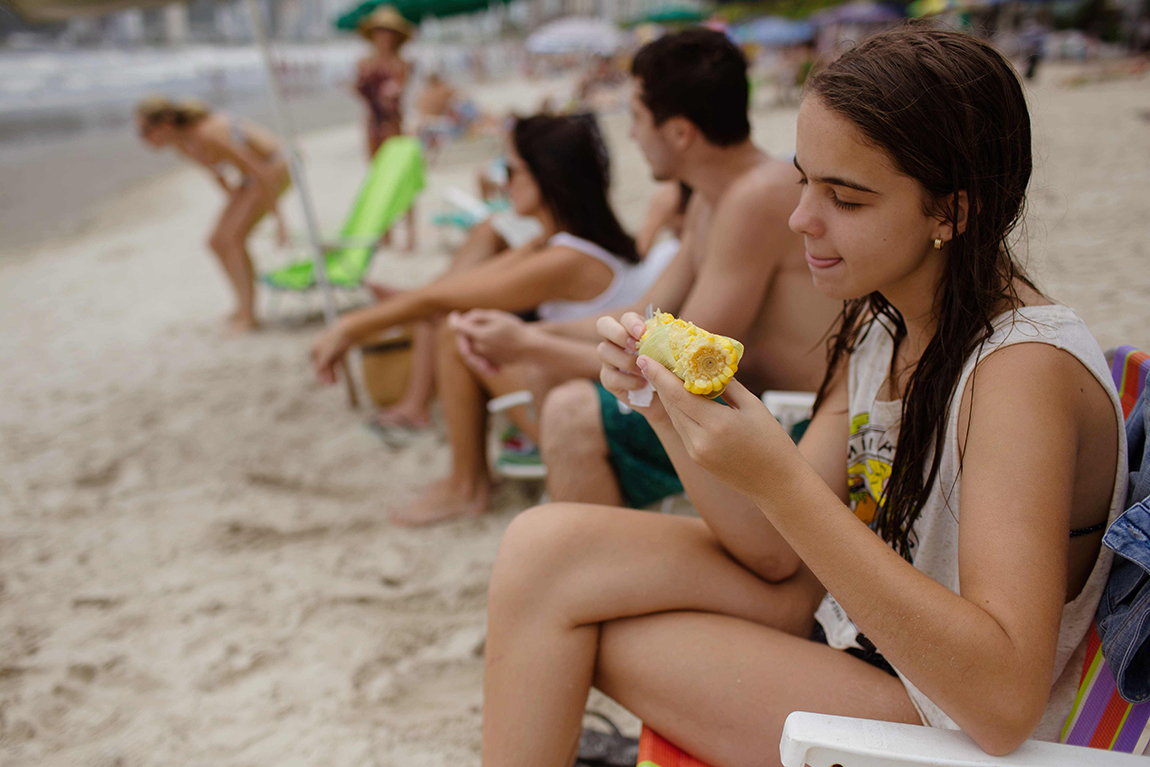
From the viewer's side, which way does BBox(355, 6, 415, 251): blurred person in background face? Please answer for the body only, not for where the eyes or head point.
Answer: toward the camera

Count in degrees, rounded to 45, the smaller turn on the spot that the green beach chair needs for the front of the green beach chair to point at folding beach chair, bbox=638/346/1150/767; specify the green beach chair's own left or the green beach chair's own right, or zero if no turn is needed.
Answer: approximately 90° to the green beach chair's own left

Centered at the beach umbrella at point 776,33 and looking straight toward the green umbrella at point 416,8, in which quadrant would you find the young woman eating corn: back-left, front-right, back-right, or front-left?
front-left

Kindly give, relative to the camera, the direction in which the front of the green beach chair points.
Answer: facing to the left of the viewer

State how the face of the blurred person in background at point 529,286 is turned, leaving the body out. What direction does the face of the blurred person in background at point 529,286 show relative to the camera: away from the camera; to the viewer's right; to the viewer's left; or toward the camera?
to the viewer's left

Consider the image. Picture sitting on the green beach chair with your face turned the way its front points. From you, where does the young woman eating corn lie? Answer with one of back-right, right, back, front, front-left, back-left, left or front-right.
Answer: left

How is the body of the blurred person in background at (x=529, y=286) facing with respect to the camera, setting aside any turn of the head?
to the viewer's left

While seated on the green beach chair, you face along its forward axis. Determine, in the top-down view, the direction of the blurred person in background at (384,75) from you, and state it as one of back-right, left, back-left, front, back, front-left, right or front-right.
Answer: right

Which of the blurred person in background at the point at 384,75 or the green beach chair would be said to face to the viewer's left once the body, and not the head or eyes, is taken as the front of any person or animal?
the green beach chair

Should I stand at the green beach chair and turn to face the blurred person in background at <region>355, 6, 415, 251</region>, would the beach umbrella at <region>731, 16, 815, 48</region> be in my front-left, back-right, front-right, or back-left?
front-right

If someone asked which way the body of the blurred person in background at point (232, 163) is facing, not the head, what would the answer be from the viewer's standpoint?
to the viewer's left

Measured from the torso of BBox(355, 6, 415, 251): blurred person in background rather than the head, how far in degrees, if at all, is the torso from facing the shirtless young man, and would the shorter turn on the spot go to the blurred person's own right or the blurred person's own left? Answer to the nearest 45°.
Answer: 0° — they already face them

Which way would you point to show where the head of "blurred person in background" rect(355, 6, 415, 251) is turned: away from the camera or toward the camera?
toward the camera

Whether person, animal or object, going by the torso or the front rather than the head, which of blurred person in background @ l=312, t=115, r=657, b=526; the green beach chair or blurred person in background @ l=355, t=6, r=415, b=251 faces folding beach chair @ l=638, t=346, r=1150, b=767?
blurred person in background @ l=355, t=6, r=415, b=251

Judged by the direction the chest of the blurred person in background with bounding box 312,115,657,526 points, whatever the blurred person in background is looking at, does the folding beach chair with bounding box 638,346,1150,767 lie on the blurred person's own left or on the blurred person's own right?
on the blurred person's own left

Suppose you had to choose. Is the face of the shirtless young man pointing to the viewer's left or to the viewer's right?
to the viewer's left
